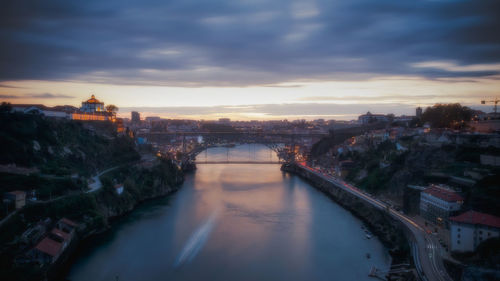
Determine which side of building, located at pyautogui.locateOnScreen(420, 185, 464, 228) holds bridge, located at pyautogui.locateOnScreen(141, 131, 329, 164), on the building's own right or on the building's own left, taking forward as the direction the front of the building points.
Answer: on the building's own right

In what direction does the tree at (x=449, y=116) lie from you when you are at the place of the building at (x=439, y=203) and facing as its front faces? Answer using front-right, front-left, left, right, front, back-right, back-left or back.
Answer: back-right

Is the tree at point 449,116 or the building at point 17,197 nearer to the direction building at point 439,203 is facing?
the building

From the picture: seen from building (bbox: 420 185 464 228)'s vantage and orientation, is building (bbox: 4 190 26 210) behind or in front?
in front

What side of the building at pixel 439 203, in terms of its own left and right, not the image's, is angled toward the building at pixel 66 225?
front

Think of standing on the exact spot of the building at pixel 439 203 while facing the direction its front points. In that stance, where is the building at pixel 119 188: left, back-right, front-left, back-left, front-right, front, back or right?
front-right

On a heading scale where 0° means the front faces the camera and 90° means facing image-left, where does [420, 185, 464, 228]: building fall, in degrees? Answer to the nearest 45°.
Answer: approximately 45°

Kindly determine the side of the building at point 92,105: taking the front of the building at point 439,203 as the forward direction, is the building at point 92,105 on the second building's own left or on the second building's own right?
on the second building's own right

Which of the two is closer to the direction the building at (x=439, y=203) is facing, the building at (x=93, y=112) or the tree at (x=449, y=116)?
the building
